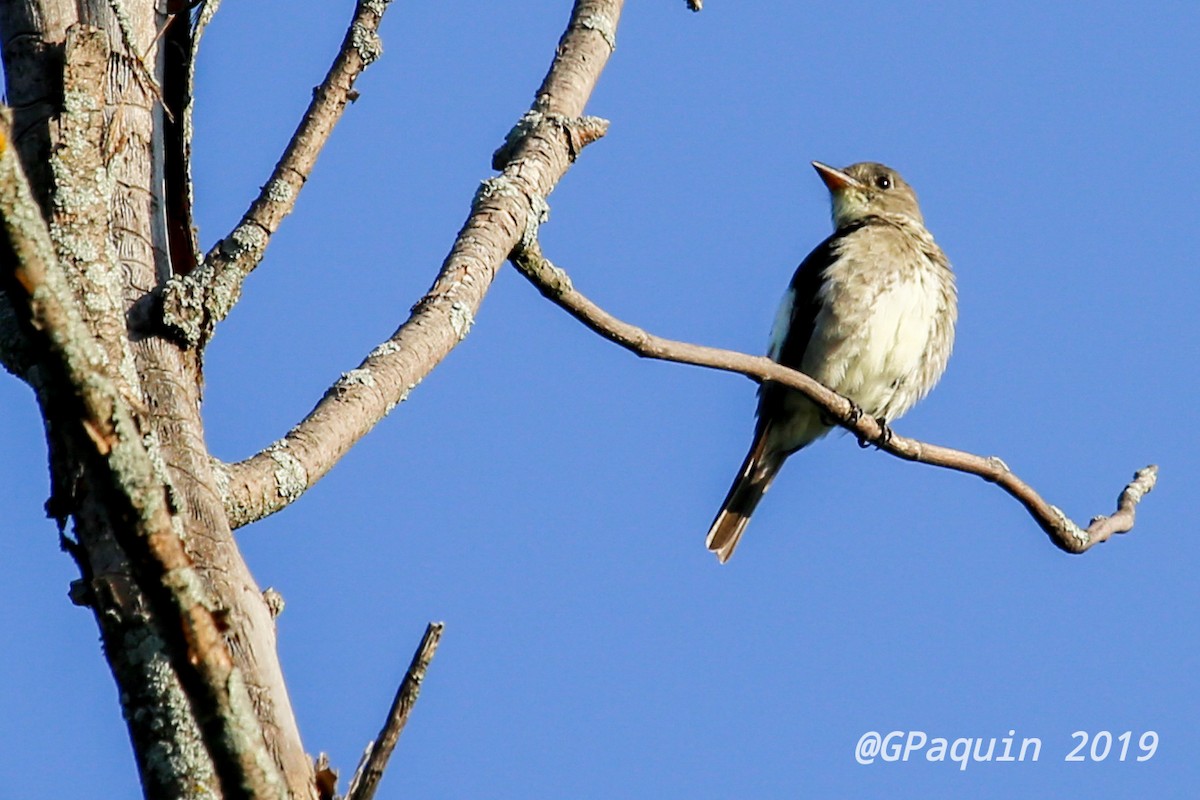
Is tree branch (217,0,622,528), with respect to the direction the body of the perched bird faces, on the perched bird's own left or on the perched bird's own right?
on the perched bird's own right

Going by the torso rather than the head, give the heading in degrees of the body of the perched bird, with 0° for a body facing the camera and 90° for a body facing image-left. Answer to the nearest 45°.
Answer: approximately 315°

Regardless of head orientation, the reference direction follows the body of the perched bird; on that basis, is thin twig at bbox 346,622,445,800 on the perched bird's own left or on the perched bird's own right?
on the perched bird's own right

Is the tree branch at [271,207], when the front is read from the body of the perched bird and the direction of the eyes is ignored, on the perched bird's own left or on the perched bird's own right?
on the perched bird's own right
